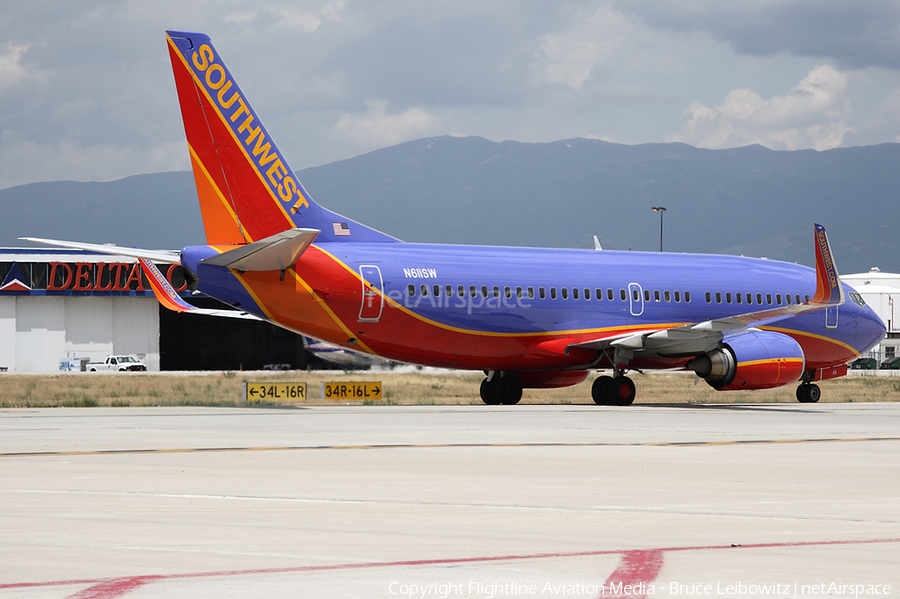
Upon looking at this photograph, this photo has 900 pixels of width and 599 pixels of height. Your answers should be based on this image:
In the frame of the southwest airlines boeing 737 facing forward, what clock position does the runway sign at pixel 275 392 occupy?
The runway sign is roughly at 8 o'clock from the southwest airlines boeing 737.

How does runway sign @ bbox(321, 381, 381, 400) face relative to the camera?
toward the camera

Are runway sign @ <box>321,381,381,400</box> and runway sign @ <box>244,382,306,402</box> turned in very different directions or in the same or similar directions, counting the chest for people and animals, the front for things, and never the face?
same or similar directions

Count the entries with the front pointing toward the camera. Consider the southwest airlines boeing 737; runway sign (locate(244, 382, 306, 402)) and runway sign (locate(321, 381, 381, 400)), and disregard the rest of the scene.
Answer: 2

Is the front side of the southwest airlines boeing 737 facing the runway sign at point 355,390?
no

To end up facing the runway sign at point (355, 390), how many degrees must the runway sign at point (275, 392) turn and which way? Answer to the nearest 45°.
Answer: approximately 90° to its left

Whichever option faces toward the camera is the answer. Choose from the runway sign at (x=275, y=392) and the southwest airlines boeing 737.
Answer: the runway sign

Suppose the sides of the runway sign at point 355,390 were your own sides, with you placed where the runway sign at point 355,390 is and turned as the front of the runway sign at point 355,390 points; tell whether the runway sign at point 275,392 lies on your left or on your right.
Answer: on your right

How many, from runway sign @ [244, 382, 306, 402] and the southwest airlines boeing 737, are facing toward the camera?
1

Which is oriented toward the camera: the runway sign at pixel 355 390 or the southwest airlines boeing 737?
the runway sign

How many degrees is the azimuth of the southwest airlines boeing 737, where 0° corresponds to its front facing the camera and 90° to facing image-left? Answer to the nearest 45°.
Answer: approximately 225°

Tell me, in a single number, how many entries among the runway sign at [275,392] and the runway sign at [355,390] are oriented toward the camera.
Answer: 2
